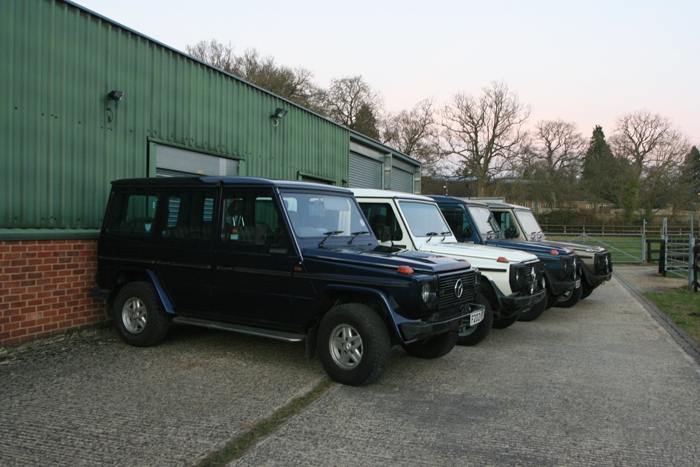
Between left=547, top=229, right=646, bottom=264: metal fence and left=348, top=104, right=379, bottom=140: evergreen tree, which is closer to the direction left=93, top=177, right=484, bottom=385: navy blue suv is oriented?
the metal fence

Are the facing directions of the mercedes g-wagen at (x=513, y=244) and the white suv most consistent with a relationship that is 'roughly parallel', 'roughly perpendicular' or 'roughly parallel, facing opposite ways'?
roughly parallel

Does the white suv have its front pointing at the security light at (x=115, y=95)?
no

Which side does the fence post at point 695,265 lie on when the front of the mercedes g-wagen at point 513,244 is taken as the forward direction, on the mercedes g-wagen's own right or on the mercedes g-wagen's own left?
on the mercedes g-wagen's own left

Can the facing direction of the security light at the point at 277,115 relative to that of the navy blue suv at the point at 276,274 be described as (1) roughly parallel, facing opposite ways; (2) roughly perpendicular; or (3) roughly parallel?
roughly parallel

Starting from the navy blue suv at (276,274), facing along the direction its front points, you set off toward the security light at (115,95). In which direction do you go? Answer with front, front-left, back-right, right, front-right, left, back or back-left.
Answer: back

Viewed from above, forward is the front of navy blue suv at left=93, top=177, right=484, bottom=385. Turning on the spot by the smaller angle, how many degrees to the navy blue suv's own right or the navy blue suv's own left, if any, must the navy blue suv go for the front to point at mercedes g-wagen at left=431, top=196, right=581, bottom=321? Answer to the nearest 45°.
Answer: approximately 90° to the navy blue suv's own left

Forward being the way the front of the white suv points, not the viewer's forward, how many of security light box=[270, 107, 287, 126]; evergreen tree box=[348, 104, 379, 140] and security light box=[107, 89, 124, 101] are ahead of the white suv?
0

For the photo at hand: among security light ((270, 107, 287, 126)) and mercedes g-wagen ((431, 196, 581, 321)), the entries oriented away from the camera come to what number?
0

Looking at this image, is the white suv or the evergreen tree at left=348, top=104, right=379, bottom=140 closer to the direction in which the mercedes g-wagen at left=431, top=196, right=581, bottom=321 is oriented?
the white suv

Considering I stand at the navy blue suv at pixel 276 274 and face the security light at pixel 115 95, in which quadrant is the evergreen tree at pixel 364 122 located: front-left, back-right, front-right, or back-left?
front-right

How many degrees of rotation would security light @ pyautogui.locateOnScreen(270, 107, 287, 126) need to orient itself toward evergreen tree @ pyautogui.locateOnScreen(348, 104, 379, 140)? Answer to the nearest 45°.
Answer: approximately 135° to its left

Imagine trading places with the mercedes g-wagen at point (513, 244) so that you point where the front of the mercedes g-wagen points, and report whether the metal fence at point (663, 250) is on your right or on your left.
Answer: on your left

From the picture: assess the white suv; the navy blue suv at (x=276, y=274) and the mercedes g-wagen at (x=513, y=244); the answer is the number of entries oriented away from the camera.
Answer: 0

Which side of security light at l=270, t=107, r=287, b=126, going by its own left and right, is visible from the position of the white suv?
front
